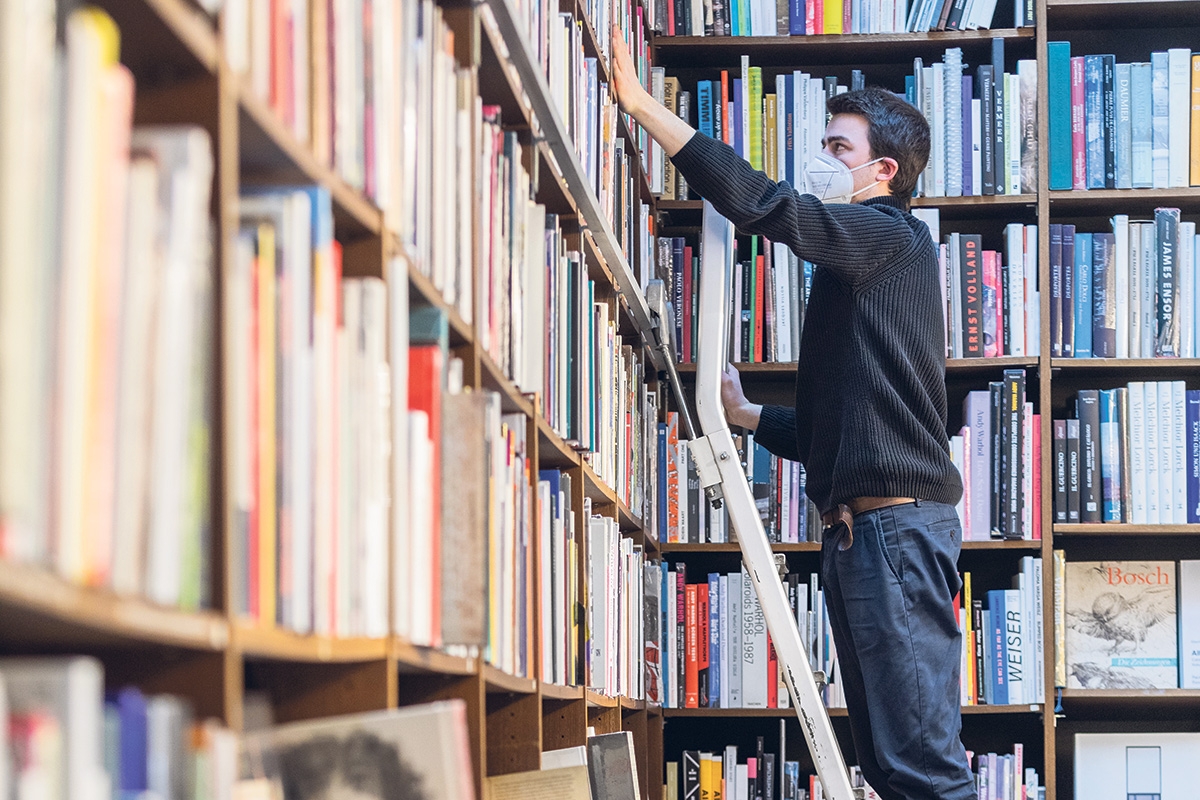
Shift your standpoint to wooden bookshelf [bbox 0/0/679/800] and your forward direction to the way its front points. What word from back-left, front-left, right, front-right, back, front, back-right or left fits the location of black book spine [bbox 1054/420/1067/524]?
front-left

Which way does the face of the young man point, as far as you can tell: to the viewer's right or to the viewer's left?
to the viewer's left

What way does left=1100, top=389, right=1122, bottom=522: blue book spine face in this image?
toward the camera

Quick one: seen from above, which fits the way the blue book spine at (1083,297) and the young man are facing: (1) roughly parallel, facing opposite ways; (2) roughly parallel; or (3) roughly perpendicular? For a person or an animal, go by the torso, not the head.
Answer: roughly perpendicular

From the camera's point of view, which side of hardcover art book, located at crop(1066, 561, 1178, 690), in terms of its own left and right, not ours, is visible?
front

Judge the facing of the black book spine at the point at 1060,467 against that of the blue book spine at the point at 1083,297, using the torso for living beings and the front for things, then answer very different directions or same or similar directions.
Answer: same or similar directions

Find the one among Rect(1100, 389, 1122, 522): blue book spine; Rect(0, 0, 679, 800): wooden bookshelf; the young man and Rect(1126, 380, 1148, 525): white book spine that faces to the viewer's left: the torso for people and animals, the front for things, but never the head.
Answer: the young man

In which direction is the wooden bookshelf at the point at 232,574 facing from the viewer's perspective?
to the viewer's right

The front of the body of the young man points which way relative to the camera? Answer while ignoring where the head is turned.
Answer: to the viewer's left

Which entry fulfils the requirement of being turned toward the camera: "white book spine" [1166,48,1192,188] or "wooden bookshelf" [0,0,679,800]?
the white book spine
